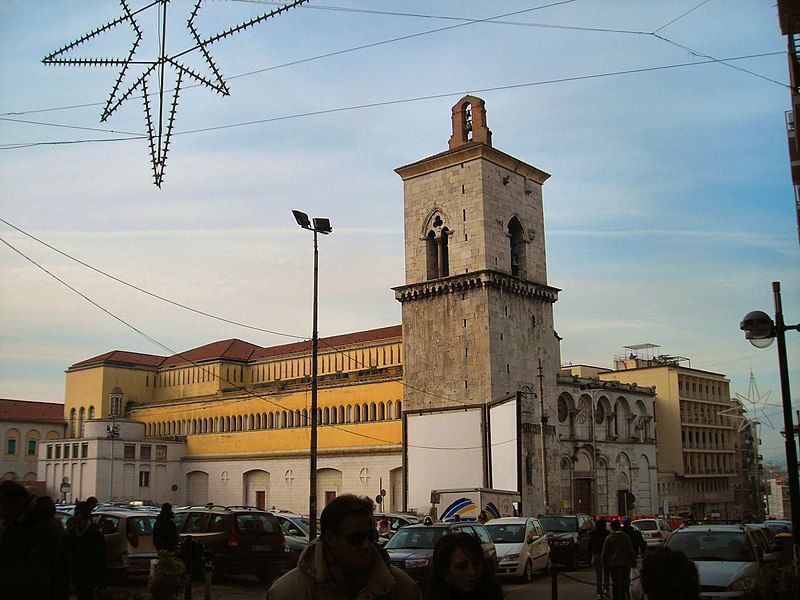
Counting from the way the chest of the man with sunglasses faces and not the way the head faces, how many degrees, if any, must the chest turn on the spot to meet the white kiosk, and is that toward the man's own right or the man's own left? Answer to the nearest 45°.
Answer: approximately 135° to the man's own left

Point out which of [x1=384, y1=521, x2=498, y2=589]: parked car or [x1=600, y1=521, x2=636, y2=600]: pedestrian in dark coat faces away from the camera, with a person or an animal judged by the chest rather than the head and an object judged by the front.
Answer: the pedestrian in dark coat

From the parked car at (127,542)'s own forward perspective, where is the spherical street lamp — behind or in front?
behind

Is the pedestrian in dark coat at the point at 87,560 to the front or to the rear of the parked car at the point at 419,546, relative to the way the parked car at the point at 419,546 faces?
to the front

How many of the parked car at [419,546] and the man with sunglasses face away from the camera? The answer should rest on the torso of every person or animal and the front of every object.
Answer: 0

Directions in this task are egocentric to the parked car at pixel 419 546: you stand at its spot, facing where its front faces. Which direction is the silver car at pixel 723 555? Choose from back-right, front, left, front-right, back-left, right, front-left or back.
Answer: left

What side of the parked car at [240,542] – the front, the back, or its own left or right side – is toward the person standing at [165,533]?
left

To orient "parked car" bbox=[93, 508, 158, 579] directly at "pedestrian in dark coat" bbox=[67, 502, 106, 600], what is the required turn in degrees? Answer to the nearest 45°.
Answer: approximately 135° to its left

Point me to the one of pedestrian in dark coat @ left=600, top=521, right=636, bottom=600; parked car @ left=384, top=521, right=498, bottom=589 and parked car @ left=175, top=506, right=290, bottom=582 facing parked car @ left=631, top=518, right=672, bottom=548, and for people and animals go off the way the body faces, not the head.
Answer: the pedestrian in dark coat

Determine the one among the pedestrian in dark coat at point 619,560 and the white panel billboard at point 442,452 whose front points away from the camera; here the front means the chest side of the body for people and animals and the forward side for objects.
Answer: the pedestrian in dark coat

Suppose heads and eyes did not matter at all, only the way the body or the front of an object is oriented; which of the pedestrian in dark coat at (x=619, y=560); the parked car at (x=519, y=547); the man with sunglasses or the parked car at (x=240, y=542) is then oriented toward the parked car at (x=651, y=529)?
the pedestrian in dark coat

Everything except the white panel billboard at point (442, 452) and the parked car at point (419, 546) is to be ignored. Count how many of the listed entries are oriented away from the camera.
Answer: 0

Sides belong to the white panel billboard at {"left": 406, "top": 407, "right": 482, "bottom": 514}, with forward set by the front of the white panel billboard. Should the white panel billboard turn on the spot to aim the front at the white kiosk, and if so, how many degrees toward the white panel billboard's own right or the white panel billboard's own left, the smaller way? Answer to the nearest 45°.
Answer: approximately 45° to the white panel billboard's own left
